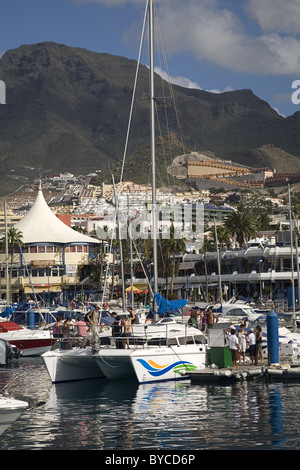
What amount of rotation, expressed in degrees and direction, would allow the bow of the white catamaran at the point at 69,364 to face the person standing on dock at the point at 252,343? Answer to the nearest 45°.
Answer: approximately 135° to its left

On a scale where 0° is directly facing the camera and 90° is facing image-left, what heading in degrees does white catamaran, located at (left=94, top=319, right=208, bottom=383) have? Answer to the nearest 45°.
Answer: approximately 45°

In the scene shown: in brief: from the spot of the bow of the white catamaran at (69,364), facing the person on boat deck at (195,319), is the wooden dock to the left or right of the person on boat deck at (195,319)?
right

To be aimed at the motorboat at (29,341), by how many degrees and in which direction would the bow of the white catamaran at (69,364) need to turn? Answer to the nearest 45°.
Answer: approximately 135° to its right
